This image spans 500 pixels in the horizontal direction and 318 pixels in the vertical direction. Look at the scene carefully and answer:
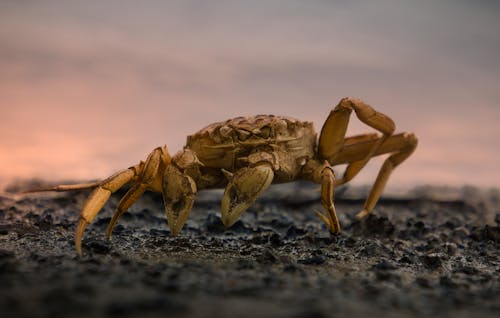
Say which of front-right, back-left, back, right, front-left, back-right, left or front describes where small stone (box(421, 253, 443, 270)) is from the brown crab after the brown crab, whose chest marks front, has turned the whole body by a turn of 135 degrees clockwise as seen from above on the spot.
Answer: right

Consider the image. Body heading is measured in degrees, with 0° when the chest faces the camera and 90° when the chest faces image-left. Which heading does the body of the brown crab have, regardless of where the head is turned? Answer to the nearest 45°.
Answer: approximately 45°
